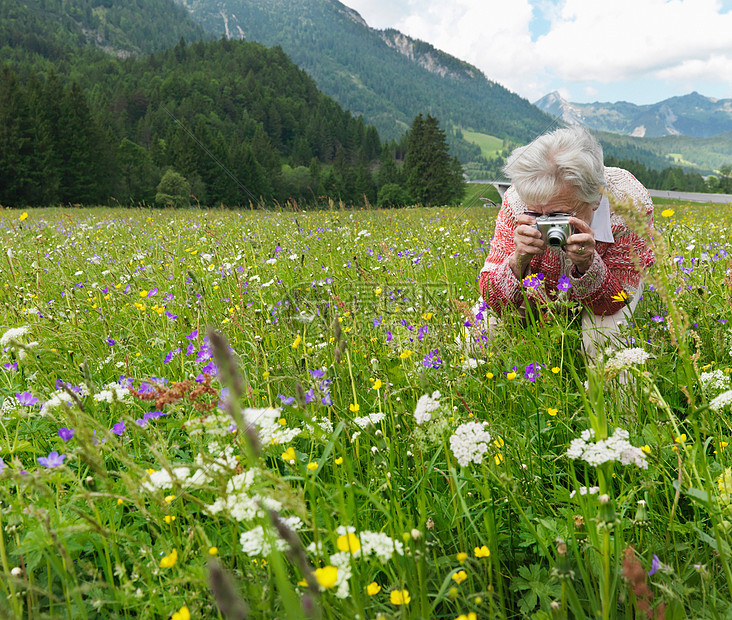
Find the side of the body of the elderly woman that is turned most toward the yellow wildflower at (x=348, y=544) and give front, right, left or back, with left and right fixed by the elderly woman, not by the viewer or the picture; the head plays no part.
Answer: front

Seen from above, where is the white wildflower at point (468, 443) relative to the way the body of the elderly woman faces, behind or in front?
in front

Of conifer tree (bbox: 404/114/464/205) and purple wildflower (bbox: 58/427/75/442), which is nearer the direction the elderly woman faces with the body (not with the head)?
the purple wildflower

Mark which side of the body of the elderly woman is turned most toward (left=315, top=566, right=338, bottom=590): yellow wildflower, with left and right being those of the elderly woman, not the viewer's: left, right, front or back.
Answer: front

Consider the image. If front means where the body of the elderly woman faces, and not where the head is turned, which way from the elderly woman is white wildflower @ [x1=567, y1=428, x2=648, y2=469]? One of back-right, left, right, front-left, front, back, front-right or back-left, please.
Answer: front

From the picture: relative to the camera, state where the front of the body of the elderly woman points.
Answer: toward the camera

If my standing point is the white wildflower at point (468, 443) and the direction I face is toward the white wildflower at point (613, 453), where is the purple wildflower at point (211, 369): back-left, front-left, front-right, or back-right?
back-left

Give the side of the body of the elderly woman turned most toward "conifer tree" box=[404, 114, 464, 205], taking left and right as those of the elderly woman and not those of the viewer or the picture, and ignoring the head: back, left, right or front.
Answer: back

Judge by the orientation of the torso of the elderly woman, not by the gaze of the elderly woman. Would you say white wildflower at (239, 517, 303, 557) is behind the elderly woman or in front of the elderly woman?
in front

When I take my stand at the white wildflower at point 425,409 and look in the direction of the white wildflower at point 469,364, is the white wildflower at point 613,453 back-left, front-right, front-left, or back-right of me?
back-right

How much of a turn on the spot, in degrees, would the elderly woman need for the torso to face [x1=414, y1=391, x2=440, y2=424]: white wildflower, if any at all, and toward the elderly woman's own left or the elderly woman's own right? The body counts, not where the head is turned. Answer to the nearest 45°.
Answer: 0° — they already face it

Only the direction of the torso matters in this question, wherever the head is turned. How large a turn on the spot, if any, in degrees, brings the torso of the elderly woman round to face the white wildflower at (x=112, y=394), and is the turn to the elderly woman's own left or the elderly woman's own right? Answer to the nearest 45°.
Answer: approximately 45° to the elderly woman's own right
